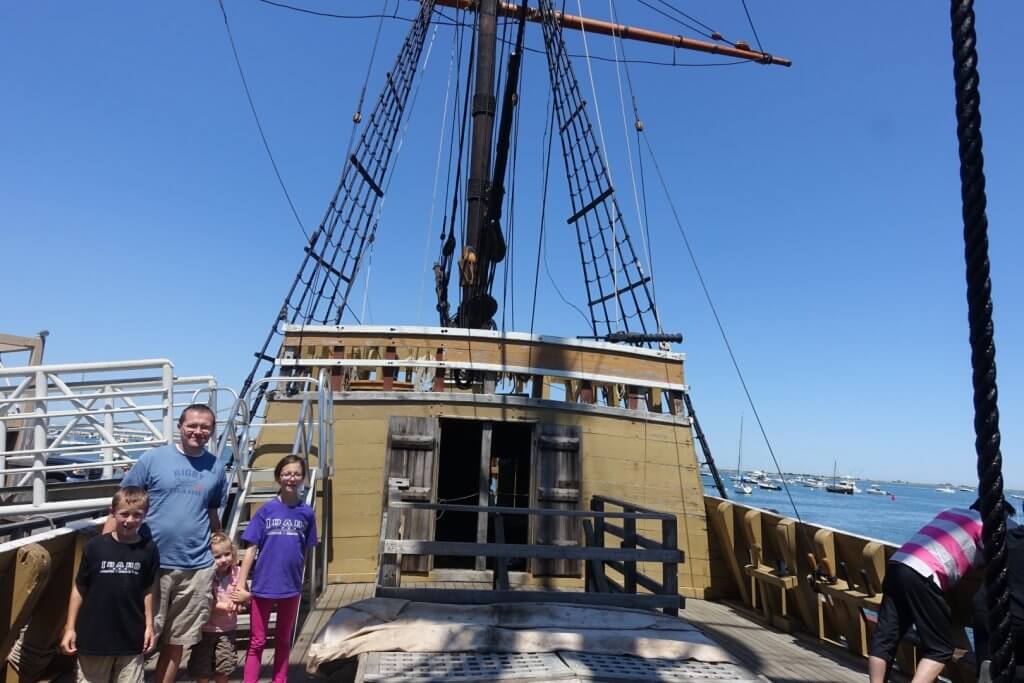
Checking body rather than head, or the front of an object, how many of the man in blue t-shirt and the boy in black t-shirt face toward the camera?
2

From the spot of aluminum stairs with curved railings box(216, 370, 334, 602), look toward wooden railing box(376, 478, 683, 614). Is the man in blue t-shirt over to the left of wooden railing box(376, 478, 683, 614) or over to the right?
right

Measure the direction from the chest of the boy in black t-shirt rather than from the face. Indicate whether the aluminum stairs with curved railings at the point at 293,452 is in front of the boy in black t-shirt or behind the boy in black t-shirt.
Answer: behind

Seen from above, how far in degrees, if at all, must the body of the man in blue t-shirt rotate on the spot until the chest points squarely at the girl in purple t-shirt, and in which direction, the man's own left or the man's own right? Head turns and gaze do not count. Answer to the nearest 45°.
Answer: approximately 135° to the man's own left

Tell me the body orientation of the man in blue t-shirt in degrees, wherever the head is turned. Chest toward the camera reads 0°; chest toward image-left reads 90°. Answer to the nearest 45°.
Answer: approximately 0°

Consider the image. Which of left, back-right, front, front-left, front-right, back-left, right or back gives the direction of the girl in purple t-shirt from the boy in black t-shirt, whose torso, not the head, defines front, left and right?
back-left

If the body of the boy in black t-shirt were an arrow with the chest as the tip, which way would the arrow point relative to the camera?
toward the camera
